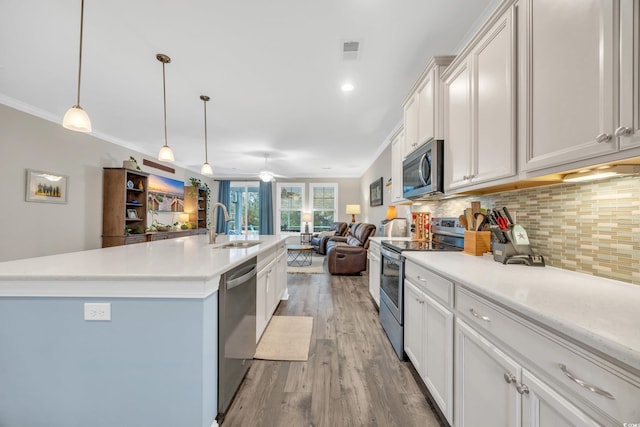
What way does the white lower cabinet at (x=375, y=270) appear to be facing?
to the viewer's left

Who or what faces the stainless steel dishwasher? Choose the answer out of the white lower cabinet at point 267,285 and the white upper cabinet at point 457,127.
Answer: the white upper cabinet

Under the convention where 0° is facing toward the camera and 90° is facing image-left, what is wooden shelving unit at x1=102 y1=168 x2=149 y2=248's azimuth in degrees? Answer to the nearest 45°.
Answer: approximately 315°

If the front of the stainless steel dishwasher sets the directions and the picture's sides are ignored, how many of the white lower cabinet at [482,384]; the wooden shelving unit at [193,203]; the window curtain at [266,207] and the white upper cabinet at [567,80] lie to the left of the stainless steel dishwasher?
2

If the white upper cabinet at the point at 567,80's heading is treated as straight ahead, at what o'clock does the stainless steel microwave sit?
The stainless steel microwave is roughly at 3 o'clock from the white upper cabinet.

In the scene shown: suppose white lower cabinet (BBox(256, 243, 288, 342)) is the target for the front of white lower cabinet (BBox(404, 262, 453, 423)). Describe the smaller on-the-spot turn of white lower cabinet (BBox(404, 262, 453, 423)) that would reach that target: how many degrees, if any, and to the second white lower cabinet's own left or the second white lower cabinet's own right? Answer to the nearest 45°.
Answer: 0° — it already faces it

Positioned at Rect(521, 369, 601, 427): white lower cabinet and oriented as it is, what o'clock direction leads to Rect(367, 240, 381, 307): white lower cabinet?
Rect(367, 240, 381, 307): white lower cabinet is roughly at 3 o'clock from Rect(521, 369, 601, 427): white lower cabinet.

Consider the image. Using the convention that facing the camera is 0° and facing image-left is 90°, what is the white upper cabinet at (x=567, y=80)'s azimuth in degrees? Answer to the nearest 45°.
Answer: approximately 45°

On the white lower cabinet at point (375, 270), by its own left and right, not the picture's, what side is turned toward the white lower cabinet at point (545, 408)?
left

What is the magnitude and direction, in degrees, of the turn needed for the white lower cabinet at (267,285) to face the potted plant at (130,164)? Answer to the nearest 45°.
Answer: approximately 135° to its left

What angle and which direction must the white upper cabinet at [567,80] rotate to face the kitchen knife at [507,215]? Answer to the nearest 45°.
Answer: approximately 90° to its right
